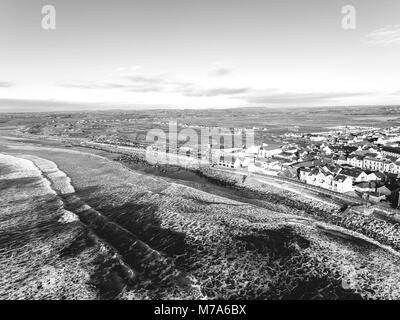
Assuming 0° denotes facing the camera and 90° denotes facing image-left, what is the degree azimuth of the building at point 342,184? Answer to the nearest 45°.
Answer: approximately 45°

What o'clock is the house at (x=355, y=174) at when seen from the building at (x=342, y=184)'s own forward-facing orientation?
The house is roughly at 5 o'clock from the building.

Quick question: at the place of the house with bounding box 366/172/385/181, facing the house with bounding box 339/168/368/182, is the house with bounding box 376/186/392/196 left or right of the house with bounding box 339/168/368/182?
left

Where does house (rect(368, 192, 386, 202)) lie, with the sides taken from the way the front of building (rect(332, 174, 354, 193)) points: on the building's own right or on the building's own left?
on the building's own left
